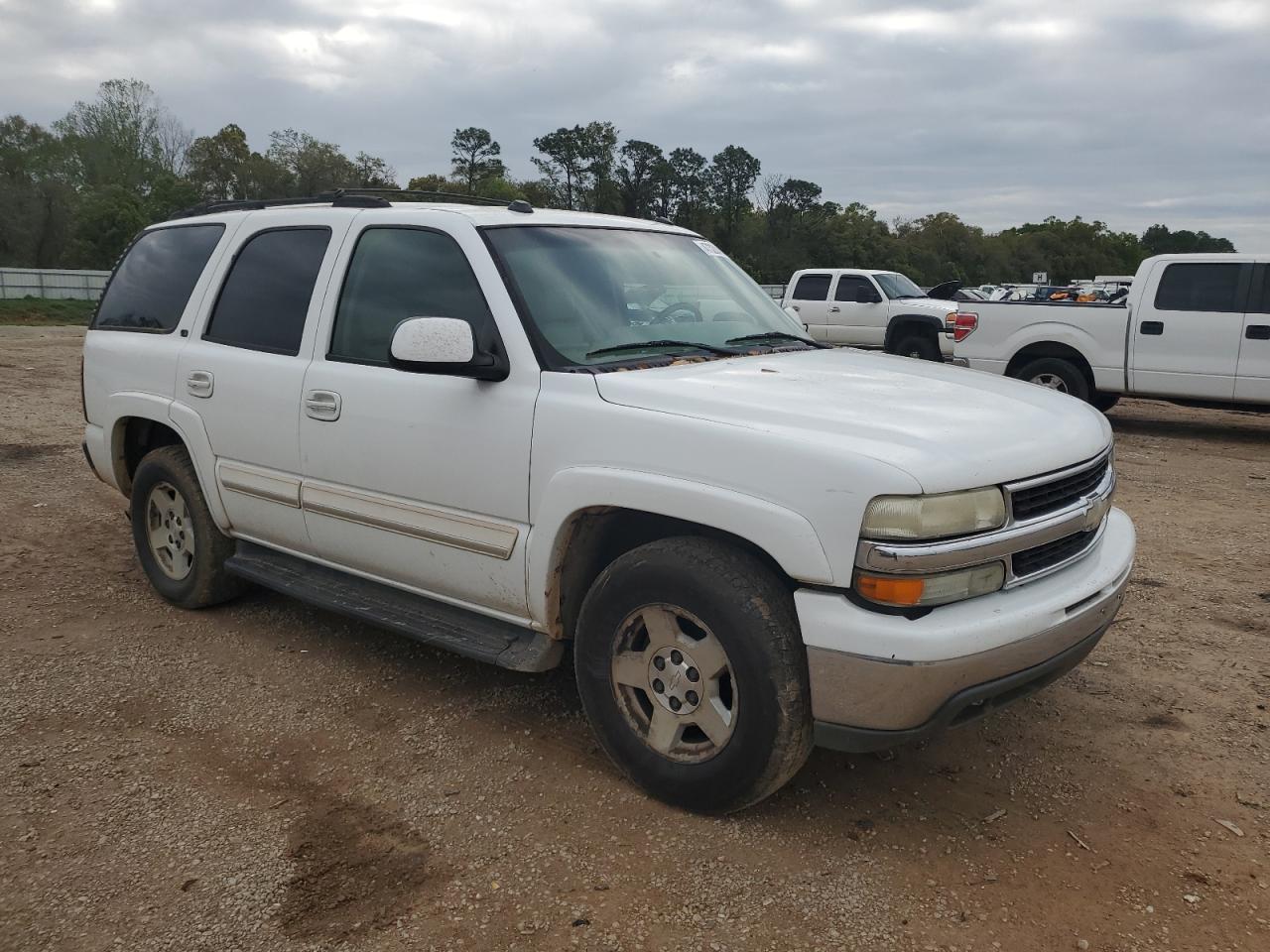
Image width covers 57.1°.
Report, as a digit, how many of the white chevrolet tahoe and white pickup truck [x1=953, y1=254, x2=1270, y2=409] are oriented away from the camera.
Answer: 0

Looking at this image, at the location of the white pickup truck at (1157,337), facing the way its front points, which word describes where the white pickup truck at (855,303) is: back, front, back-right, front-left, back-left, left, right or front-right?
back-left

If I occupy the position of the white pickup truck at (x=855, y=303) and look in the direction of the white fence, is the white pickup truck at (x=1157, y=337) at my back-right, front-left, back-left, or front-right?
back-left

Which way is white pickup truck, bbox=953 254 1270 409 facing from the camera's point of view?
to the viewer's right

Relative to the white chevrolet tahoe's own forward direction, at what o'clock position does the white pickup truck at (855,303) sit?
The white pickup truck is roughly at 8 o'clock from the white chevrolet tahoe.

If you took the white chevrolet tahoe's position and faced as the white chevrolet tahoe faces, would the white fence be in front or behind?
behind

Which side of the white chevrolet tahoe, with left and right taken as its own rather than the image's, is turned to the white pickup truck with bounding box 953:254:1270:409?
left

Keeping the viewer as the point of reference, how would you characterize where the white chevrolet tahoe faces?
facing the viewer and to the right of the viewer
